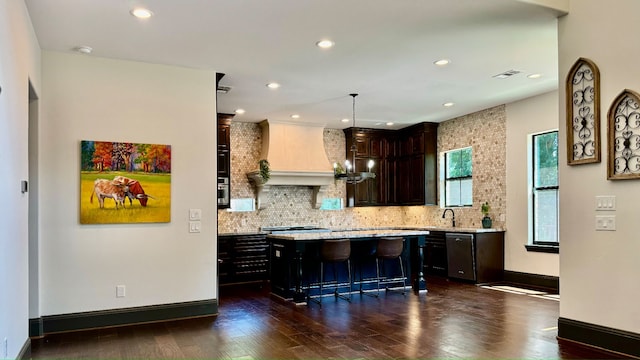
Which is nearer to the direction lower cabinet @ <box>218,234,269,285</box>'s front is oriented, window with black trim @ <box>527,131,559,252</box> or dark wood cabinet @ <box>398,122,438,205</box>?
the window with black trim

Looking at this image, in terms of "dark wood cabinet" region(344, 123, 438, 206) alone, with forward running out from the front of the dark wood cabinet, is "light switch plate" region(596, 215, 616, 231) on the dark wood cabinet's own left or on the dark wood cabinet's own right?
on the dark wood cabinet's own left

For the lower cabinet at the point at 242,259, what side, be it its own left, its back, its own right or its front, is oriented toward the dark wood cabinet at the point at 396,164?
left

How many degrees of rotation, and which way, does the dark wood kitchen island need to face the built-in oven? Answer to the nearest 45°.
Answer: approximately 135° to its right

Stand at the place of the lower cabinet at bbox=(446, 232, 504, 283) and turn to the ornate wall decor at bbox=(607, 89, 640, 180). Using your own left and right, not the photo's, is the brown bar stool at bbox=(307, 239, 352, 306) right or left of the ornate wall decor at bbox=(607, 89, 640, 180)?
right

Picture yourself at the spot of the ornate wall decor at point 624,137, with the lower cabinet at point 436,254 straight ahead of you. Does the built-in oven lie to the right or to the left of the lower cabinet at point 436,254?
left
